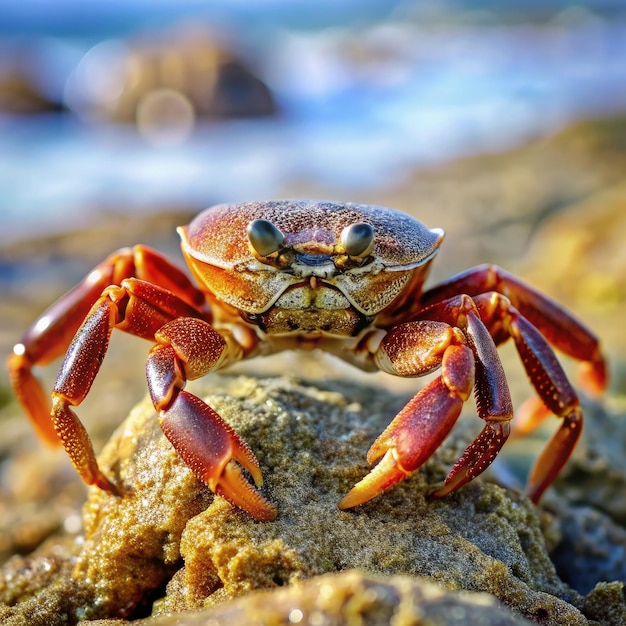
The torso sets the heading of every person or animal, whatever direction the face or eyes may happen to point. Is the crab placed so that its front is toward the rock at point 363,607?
yes

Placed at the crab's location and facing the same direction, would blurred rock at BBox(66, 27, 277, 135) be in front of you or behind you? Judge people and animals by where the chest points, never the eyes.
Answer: behind

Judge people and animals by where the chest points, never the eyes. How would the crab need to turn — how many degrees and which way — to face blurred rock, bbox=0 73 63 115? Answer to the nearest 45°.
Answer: approximately 180°

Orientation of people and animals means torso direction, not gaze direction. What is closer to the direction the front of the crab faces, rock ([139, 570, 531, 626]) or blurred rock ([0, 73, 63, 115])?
the rock

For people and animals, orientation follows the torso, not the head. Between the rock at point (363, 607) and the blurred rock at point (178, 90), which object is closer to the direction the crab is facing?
the rock

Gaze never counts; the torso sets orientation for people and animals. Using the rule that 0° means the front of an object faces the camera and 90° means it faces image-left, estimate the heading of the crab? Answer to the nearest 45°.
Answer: approximately 0°
